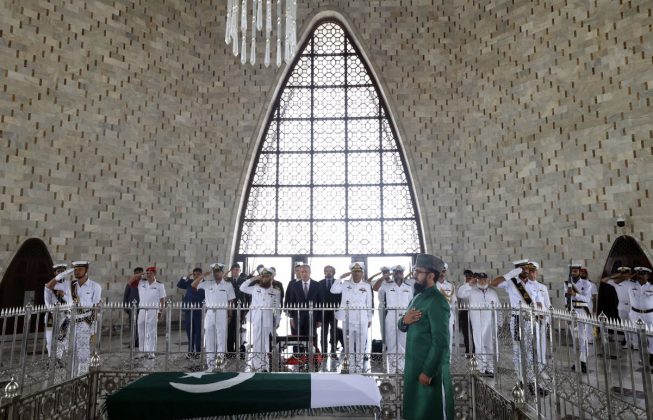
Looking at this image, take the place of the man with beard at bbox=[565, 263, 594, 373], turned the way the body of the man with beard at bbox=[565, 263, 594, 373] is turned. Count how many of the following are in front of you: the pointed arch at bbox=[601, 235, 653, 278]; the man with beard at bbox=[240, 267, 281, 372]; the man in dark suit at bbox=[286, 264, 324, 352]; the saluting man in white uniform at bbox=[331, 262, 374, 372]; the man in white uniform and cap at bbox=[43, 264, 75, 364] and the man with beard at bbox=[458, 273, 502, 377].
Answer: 5

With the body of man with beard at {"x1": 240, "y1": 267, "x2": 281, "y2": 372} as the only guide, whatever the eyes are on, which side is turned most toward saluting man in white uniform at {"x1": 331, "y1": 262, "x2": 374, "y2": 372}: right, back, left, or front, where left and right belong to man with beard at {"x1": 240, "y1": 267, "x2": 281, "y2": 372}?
left

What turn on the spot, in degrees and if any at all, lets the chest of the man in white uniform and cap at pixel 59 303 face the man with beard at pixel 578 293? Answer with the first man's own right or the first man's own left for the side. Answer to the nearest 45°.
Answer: approximately 45° to the first man's own left

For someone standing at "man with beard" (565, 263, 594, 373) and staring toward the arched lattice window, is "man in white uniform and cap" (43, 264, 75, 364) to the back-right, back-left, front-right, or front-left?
front-left

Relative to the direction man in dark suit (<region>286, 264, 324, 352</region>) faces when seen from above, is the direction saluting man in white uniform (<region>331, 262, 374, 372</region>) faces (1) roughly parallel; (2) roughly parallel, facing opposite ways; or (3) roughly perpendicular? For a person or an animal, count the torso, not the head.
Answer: roughly parallel

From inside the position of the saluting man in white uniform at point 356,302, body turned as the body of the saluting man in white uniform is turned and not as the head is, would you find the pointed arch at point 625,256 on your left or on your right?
on your left

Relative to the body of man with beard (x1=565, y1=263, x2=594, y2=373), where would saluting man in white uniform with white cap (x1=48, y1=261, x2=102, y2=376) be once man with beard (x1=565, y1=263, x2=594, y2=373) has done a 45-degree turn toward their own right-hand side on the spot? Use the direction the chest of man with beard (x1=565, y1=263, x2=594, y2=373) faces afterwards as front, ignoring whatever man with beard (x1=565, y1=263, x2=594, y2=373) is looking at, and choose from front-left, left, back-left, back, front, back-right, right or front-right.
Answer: front-left

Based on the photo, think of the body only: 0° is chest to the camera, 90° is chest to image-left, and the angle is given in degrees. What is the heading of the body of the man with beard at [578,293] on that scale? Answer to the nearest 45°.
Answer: approximately 45°

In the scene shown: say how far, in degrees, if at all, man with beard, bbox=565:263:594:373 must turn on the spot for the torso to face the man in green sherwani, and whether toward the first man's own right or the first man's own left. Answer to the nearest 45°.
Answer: approximately 45° to the first man's own left

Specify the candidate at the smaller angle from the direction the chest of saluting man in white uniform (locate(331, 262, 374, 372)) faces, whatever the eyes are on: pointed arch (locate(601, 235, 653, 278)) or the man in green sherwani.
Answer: the man in green sherwani

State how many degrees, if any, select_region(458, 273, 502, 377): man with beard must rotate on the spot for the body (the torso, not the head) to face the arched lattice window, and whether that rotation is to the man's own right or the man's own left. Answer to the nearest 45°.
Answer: approximately 135° to the man's own right

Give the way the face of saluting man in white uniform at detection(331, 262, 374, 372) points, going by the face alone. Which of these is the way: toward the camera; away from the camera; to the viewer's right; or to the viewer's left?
toward the camera

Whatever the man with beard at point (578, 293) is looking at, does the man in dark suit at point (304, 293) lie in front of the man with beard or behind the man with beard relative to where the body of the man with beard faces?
in front

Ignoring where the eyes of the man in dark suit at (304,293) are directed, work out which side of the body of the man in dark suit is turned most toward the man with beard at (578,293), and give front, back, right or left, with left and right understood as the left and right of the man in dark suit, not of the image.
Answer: left

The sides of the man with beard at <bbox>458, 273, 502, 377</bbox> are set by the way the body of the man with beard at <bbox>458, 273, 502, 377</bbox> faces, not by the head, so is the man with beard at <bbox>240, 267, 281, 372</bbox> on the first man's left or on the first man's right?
on the first man's right

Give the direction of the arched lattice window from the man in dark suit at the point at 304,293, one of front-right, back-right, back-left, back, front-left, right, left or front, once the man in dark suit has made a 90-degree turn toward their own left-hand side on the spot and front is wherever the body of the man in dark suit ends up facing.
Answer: left

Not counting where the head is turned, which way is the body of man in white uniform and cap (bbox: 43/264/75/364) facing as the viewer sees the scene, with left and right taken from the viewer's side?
facing the viewer and to the right of the viewer

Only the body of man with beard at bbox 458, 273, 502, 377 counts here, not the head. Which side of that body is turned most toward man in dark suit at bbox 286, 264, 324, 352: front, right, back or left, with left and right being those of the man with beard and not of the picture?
right

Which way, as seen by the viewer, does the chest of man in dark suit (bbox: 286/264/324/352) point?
toward the camera

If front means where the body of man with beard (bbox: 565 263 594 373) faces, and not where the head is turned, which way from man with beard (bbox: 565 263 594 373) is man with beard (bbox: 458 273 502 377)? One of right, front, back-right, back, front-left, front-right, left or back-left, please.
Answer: front
